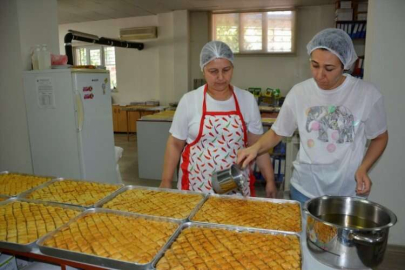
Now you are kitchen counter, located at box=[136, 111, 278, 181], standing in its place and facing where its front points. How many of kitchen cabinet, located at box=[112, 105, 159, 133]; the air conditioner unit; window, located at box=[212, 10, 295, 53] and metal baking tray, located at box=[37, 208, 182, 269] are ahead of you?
1

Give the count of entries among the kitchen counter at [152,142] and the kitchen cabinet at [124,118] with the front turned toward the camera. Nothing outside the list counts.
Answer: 2

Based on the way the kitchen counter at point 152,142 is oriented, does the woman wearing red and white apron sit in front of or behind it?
in front

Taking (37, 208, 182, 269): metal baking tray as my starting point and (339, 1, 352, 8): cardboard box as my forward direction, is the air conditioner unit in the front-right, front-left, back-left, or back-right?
front-left

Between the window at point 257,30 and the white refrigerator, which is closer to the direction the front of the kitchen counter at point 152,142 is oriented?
the white refrigerator

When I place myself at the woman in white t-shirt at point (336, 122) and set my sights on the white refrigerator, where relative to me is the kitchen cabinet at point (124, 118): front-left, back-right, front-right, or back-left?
front-right

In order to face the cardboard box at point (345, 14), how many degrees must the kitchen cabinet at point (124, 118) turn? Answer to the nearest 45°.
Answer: approximately 45° to its left

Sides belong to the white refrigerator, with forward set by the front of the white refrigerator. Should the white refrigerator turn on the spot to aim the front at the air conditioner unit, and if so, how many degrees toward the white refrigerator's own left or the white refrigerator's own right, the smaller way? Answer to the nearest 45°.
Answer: approximately 135° to the white refrigerator's own left

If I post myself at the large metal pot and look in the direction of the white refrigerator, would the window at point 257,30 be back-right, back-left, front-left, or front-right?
front-right

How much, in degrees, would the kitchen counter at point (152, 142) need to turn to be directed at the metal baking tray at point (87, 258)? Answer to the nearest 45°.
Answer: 0° — it already faces it

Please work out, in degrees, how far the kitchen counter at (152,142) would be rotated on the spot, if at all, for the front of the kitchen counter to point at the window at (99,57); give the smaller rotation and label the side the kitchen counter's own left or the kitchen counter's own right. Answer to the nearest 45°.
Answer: approximately 135° to the kitchen counter's own right

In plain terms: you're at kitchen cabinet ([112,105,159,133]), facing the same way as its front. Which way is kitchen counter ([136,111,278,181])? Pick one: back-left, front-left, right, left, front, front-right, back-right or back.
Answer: front

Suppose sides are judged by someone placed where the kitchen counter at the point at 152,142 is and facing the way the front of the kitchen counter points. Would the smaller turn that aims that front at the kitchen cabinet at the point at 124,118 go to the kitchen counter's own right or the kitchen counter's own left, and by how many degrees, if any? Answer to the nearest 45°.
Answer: approximately 180°

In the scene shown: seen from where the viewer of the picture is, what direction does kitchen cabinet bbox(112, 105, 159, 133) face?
facing the viewer

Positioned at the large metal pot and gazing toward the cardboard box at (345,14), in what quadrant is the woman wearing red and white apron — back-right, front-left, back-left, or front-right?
front-left

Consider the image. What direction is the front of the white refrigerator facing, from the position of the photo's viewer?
facing the viewer and to the right of the viewer
